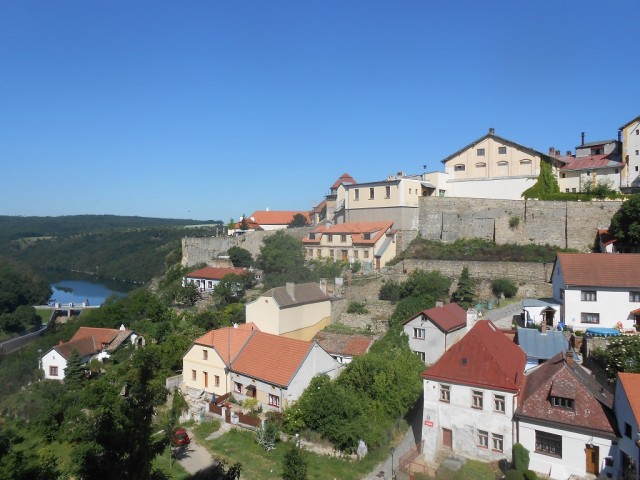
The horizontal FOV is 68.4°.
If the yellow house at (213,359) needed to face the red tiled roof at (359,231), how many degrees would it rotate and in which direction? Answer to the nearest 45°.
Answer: approximately 180°

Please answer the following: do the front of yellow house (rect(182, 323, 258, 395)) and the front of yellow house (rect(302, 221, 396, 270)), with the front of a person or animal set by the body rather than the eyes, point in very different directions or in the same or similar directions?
same or similar directions

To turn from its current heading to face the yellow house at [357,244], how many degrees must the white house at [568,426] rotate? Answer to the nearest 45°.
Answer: approximately 135° to its right

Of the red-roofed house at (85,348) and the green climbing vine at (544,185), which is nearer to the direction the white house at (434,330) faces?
the red-roofed house

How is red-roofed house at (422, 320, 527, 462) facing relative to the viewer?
toward the camera

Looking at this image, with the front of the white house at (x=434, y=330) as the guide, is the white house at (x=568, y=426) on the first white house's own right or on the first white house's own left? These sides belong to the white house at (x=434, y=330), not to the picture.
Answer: on the first white house's own left

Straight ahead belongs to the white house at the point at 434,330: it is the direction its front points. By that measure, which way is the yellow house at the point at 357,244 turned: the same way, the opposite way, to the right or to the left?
the same way

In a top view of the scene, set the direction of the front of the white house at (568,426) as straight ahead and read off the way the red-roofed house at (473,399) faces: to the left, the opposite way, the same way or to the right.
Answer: the same way

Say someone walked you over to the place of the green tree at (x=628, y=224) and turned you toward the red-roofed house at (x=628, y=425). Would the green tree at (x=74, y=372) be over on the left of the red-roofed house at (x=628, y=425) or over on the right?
right

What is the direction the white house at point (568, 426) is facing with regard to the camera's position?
facing the viewer

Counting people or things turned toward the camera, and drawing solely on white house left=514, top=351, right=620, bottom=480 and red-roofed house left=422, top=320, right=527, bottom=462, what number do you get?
2

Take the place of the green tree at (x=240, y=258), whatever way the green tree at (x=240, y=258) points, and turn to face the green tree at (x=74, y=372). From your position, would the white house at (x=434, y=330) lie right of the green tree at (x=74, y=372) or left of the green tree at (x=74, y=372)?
left

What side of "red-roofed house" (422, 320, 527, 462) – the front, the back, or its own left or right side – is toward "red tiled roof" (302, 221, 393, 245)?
back

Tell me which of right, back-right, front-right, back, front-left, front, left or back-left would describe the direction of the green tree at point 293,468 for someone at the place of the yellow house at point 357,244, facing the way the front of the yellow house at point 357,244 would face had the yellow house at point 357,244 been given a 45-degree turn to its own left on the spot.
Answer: front

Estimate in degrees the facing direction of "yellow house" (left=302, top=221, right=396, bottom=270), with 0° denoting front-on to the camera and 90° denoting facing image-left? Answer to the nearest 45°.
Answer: approximately 45°

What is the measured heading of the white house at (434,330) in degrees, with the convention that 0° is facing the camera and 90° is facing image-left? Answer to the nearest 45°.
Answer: approximately 45°

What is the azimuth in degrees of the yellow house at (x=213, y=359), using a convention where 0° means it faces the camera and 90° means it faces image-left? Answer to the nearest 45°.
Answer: approximately 45°

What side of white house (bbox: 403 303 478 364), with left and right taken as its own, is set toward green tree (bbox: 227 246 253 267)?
right

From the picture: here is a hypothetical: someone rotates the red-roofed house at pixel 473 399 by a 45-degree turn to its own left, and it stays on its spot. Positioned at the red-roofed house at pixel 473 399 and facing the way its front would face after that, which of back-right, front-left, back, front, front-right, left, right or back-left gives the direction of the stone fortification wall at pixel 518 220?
back-left
